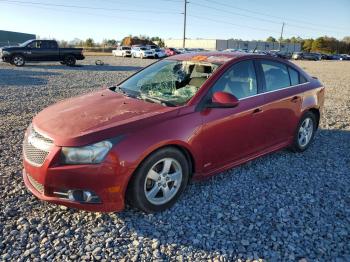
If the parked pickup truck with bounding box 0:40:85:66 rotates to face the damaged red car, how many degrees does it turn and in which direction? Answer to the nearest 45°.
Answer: approximately 90° to its left

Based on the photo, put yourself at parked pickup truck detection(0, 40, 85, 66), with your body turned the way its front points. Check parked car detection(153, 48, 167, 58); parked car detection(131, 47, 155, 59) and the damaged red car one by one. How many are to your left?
1

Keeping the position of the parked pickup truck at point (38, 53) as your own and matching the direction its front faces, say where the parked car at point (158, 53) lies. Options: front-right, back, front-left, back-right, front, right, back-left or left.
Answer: back-right

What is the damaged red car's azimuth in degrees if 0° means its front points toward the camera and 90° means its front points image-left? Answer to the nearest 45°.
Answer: approximately 45°

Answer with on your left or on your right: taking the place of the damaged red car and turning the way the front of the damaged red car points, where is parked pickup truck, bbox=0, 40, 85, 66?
on your right

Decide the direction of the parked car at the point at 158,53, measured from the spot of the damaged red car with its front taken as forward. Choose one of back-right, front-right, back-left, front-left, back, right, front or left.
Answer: back-right

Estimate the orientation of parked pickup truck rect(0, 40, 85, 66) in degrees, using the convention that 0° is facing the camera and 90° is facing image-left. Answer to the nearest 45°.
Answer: approximately 90°

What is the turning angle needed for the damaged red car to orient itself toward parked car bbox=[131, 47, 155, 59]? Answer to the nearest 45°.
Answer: approximately 135° to its right
